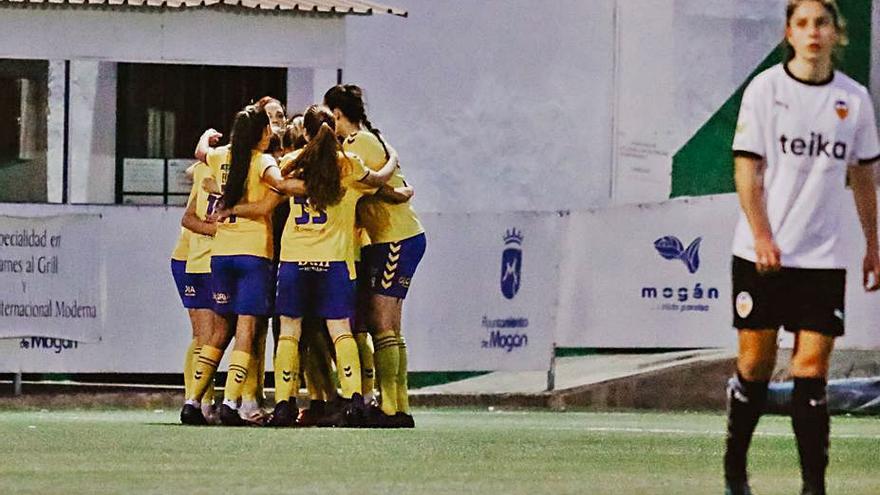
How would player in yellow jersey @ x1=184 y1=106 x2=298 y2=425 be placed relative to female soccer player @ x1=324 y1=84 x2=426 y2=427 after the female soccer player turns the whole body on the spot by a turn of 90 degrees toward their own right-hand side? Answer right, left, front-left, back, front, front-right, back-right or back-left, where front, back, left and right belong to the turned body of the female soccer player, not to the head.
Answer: left

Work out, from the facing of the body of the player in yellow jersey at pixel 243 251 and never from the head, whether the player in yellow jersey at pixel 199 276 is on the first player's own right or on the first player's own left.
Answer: on the first player's own left

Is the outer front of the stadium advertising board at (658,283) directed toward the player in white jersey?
yes

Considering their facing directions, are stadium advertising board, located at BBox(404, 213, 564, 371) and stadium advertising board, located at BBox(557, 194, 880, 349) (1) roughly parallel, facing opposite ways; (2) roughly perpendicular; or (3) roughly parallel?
roughly parallel

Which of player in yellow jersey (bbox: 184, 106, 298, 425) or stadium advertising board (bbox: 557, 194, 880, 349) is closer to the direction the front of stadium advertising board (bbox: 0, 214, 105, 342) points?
the player in yellow jersey

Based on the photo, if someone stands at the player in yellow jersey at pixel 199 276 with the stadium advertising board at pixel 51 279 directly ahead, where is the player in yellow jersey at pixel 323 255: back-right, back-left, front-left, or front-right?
back-right

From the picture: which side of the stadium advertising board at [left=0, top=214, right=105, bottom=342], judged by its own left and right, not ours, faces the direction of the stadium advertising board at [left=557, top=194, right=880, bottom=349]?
left

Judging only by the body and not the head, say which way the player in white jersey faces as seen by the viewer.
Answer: toward the camera

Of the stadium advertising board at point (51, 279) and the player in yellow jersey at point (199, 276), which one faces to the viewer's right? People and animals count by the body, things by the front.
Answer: the player in yellow jersey

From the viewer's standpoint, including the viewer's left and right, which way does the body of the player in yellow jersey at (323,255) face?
facing away from the viewer

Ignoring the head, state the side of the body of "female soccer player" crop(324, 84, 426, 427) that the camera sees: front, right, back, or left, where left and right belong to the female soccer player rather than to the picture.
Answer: left

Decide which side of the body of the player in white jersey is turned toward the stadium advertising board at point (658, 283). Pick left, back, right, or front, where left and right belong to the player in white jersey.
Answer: back

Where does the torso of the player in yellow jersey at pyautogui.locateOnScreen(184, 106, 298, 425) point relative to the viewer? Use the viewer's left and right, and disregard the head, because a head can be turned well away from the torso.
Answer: facing away from the viewer and to the right of the viewer

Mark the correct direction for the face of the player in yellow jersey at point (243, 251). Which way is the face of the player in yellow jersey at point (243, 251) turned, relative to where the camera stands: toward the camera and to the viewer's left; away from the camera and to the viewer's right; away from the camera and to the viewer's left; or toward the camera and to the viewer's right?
away from the camera and to the viewer's right

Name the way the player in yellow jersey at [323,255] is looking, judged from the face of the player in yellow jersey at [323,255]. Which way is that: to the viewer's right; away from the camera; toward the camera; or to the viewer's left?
away from the camera

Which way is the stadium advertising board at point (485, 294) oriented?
toward the camera

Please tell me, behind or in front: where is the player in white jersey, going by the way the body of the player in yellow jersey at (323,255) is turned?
behind

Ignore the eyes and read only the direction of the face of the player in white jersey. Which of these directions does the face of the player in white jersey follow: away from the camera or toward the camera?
toward the camera

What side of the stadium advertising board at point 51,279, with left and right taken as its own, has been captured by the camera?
front

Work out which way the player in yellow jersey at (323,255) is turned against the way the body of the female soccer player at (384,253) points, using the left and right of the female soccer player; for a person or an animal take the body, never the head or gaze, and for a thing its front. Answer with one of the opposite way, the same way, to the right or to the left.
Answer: to the right
